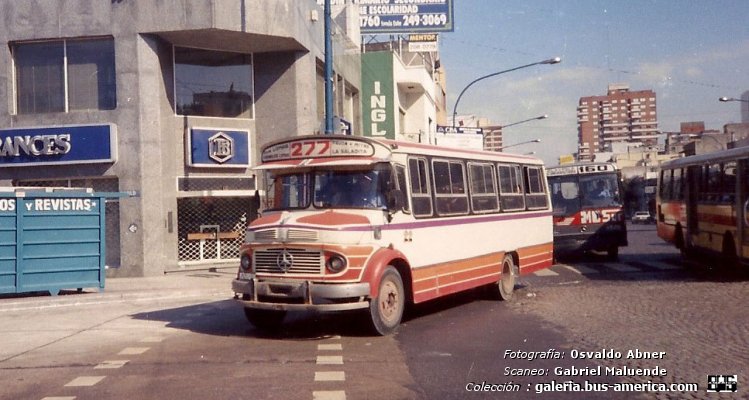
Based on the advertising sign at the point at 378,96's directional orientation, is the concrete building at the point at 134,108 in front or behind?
in front

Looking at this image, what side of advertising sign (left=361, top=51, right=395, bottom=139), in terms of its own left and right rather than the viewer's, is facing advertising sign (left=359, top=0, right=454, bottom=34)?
back

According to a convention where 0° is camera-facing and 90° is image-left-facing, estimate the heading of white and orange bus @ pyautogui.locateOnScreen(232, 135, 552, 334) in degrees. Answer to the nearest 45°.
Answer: approximately 45°

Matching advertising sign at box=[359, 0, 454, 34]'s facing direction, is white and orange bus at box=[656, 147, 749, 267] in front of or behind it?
in front

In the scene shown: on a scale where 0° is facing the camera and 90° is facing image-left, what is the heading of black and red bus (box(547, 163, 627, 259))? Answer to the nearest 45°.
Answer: approximately 0°

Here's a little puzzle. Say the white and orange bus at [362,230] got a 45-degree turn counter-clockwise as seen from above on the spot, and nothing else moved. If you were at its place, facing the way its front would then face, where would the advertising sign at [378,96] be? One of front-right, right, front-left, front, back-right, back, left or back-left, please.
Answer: back

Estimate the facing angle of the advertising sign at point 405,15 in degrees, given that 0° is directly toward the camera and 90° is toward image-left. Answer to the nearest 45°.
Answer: approximately 0°

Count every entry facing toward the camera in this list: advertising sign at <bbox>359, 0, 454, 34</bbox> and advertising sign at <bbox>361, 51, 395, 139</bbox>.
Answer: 2
